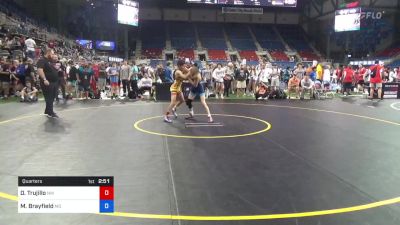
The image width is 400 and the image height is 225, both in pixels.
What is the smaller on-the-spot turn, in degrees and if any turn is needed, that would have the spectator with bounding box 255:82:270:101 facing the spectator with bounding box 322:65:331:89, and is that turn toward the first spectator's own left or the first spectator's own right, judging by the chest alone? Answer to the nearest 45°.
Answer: approximately 135° to the first spectator's own left

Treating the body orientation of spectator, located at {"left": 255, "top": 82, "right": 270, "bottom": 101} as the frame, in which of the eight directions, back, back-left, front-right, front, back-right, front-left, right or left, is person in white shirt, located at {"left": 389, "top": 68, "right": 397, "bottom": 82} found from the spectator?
back-left

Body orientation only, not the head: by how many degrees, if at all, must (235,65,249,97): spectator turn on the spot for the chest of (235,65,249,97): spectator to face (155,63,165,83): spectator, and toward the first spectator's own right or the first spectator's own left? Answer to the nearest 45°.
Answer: approximately 90° to the first spectator's own right

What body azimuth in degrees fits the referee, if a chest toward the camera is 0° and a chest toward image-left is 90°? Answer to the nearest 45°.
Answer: approximately 270°

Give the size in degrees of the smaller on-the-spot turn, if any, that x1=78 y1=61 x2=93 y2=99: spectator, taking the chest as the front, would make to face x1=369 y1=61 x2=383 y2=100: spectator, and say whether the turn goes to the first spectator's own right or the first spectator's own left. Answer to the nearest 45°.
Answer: approximately 90° to the first spectator's own left

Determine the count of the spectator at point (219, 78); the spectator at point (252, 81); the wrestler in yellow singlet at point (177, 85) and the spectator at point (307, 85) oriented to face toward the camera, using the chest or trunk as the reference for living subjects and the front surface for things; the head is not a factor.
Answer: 3

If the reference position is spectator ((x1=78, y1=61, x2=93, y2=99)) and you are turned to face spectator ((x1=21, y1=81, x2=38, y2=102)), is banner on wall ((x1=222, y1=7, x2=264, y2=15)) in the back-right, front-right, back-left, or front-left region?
back-right

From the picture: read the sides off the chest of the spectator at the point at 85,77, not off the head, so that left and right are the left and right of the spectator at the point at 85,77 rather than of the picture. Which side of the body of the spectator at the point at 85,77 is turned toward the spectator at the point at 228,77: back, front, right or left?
left

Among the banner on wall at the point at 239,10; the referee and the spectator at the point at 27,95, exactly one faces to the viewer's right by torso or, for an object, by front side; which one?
the referee

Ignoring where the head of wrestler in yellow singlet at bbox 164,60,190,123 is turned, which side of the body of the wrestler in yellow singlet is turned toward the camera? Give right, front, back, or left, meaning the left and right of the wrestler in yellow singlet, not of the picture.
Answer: right

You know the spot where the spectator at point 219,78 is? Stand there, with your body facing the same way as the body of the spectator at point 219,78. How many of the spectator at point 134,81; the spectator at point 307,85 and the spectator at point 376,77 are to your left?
2

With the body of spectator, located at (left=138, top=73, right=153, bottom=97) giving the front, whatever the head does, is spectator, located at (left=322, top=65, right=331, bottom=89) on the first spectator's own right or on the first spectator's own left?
on the first spectator's own left

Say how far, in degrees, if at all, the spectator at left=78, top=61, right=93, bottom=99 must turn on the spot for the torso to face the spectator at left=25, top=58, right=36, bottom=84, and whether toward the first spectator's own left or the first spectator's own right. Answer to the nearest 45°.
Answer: approximately 90° to the first spectator's own right

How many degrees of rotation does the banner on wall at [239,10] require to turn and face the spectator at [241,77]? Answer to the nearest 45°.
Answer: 0° — it already faces them
